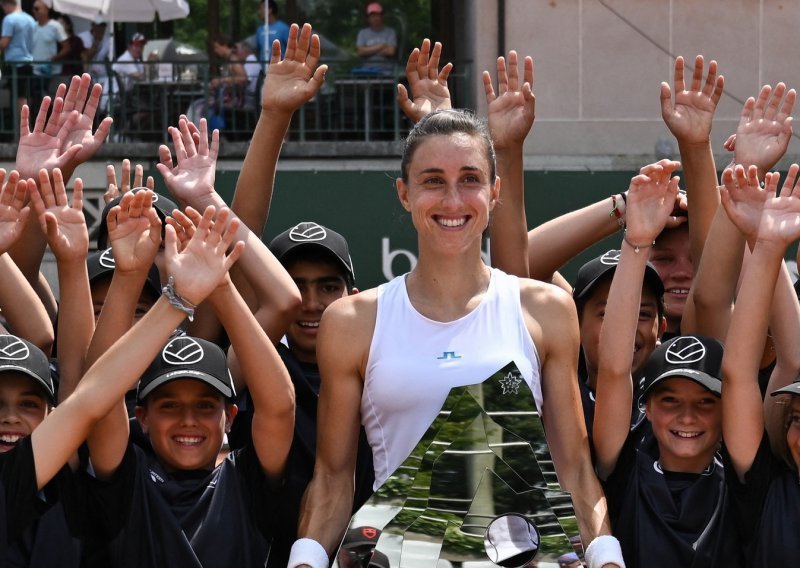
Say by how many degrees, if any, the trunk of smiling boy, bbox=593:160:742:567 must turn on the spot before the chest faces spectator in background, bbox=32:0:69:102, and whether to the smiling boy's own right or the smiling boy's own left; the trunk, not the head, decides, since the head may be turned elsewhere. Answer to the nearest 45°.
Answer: approximately 135° to the smiling boy's own right

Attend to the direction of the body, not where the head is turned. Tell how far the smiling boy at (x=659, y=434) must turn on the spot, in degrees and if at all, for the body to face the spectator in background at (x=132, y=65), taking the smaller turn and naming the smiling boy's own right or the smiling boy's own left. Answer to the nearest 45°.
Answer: approximately 135° to the smiling boy's own right

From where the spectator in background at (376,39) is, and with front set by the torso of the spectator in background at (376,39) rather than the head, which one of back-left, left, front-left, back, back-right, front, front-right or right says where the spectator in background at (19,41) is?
right

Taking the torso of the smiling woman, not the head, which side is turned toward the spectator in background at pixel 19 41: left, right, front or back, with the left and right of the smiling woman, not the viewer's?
back

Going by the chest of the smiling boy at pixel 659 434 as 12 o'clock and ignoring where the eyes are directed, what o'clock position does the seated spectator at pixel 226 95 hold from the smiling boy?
The seated spectator is roughly at 5 o'clock from the smiling boy.
